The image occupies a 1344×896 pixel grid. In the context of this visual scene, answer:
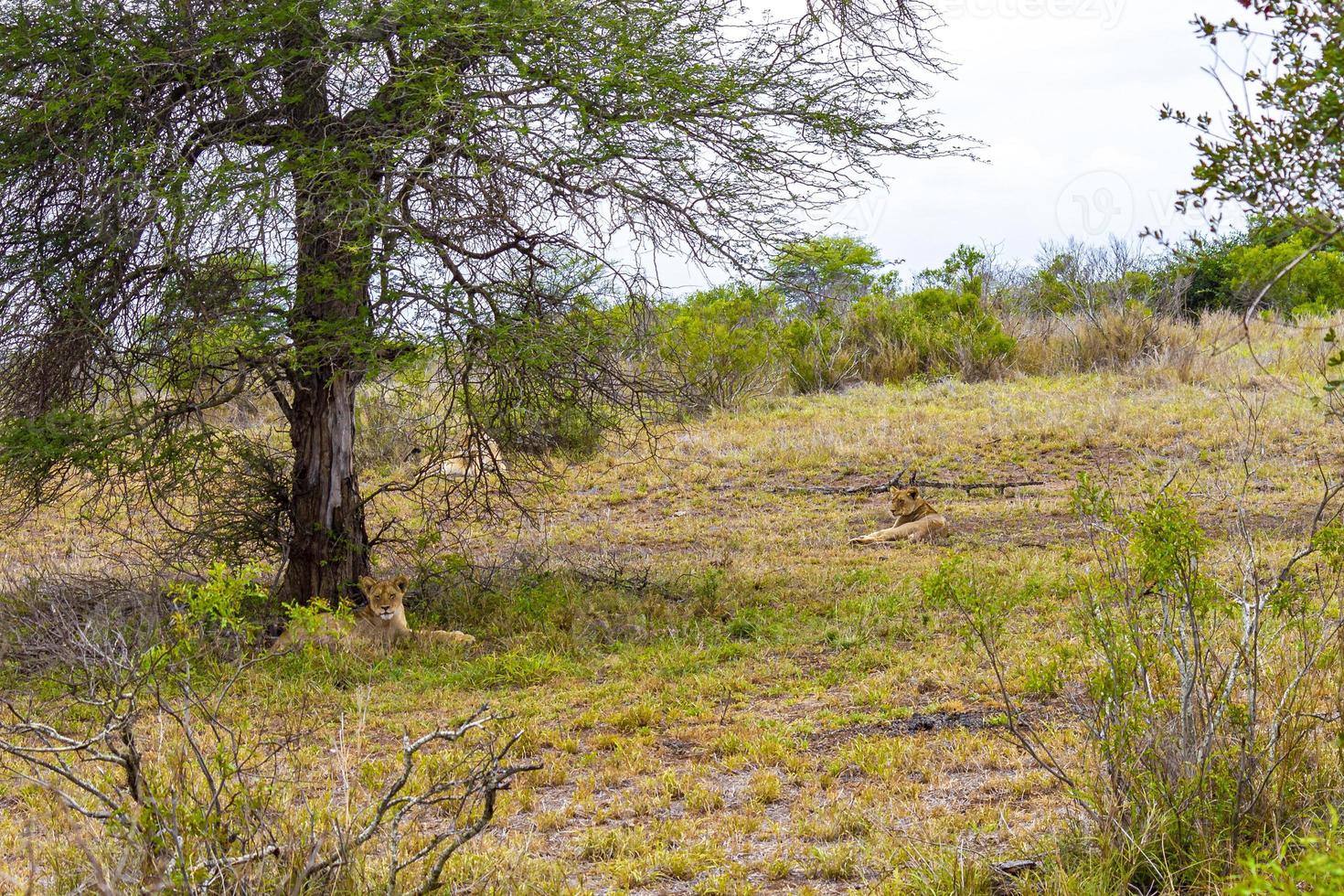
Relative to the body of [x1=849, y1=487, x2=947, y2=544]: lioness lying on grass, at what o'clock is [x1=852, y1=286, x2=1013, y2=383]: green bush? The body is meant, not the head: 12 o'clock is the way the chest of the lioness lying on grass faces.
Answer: The green bush is roughly at 3 o'clock from the lioness lying on grass.

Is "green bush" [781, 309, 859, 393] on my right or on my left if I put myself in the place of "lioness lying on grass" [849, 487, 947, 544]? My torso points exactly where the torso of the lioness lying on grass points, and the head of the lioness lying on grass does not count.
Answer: on my right

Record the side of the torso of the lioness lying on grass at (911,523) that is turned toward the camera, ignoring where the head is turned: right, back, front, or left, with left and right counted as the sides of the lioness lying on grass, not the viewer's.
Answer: left

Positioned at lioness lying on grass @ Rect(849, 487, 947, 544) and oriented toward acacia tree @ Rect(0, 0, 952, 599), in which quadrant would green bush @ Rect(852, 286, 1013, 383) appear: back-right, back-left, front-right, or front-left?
back-right

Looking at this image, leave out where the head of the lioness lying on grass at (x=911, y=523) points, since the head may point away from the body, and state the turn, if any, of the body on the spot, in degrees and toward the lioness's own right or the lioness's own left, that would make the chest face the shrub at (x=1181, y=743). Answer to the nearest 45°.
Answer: approximately 90° to the lioness's own left

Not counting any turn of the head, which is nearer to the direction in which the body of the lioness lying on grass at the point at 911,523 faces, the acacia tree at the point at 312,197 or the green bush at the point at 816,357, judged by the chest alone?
the acacia tree
